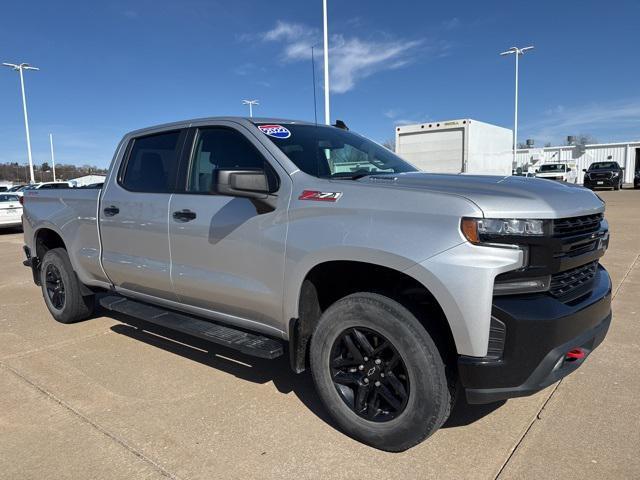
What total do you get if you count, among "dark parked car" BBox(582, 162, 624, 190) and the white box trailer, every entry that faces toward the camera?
1

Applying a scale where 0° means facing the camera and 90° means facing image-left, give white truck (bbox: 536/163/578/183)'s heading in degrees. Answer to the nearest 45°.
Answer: approximately 45°

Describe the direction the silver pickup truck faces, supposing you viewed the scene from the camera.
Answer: facing the viewer and to the right of the viewer

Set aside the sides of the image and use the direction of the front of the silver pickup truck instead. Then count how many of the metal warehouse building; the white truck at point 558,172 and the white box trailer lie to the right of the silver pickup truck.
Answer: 0

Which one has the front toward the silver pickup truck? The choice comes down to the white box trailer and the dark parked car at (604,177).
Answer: the dark parked car

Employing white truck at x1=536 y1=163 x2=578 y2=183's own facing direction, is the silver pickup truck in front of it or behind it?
in front

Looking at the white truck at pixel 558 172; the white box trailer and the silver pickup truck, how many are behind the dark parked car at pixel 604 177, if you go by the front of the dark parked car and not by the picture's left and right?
0

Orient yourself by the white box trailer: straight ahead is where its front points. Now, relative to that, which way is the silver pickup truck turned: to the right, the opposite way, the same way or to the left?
to the right

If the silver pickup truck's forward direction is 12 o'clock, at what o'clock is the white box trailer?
The white box trailer is roughly at 8 o'clock from the silver pickup truck.

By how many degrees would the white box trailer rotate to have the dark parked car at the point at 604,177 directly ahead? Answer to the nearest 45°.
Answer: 0° — it already faces it

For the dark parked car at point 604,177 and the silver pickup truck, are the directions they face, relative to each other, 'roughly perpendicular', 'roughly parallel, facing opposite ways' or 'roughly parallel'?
roughly perpendicular

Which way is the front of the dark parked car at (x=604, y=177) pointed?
toward the camera

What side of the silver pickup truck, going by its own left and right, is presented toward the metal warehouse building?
left

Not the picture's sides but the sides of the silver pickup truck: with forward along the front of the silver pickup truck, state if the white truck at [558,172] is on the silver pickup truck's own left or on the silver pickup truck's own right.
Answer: on the silver pickup truck's own left

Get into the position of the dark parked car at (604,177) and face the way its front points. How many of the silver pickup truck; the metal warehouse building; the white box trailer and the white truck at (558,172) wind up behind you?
1

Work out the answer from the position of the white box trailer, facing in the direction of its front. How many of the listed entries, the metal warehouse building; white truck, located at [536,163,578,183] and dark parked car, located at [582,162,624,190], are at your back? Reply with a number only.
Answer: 0

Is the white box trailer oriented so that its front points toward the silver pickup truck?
no
